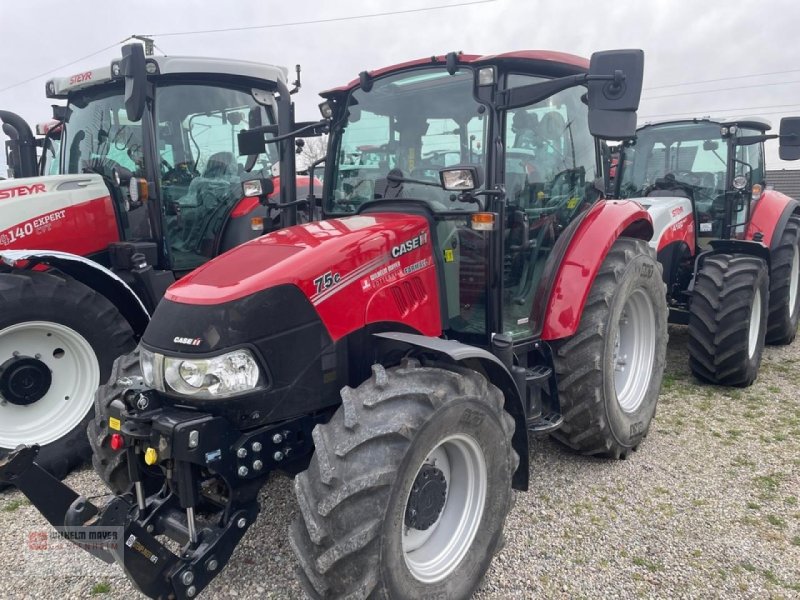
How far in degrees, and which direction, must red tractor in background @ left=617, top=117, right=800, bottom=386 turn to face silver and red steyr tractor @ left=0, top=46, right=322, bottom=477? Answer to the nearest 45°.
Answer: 0° — it already faces it

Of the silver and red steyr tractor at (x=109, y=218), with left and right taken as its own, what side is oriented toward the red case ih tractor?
left

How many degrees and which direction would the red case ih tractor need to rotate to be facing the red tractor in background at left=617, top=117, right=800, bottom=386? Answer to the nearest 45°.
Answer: approximately 180°

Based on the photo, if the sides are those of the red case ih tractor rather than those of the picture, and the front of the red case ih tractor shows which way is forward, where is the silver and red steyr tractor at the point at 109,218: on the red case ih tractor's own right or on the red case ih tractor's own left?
on the red case ih tractor's own right

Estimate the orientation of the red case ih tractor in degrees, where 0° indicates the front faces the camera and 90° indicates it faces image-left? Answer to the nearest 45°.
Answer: approximately 45°

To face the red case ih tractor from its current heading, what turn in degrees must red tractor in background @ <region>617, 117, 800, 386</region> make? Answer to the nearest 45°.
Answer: approximately 45° to its left
